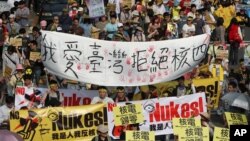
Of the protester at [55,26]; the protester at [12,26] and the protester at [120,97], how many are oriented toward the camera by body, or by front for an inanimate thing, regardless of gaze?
3

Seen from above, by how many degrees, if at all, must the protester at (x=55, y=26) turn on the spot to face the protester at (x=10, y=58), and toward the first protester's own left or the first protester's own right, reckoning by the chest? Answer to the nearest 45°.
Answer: approximately 45° to the first protester's own right

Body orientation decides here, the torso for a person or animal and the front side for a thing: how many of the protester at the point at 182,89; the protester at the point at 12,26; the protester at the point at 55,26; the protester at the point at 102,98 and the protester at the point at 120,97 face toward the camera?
5

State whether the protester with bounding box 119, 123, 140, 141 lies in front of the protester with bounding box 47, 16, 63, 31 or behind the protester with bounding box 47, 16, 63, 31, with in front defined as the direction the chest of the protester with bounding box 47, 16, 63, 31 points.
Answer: in front

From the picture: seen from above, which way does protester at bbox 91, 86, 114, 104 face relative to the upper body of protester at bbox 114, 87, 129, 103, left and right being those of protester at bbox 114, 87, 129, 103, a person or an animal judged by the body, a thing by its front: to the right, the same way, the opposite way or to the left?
the same way

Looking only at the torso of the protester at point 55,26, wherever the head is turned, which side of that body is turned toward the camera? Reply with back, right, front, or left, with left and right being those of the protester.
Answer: front

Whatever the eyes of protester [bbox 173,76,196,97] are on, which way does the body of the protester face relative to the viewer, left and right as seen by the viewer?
facing the viewer

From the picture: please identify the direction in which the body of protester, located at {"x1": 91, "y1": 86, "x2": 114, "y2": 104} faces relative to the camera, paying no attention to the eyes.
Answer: toward the camera

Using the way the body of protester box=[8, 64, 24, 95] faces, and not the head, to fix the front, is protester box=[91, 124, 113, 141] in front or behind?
in front

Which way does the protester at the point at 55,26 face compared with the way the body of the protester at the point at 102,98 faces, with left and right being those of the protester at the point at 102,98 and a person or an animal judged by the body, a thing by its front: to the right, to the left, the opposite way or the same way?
the same way

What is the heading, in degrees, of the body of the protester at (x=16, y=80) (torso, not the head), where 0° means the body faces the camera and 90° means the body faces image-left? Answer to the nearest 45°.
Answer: approximately 315°

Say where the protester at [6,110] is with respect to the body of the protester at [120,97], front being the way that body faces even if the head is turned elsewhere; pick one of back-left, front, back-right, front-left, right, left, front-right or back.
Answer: right

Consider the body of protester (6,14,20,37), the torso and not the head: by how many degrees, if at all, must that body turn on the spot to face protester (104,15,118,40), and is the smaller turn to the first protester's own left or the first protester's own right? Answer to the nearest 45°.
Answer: approximately 45° to the first protester's own left

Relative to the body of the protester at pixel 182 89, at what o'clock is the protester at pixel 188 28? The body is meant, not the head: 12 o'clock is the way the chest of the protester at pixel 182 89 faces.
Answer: the protester at pixel 188 28 is roughly at 6 o'clock from the protester at pixel 182 89.

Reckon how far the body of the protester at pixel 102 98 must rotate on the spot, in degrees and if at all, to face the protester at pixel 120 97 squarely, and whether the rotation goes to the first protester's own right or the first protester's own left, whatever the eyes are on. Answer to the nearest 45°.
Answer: approximately 90° to the first protester's own left
